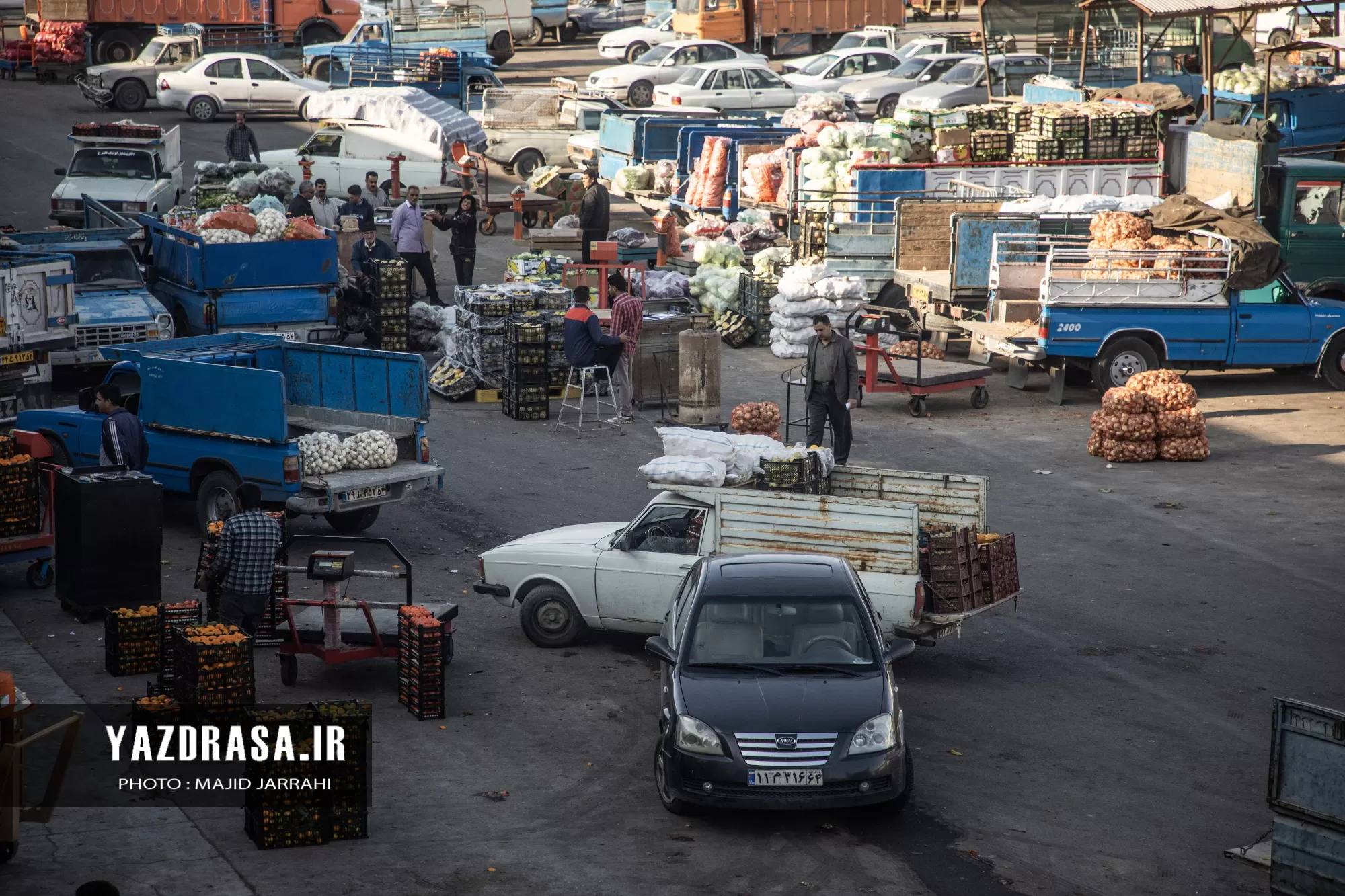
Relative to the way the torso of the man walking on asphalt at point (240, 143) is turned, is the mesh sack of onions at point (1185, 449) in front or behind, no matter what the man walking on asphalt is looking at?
in front

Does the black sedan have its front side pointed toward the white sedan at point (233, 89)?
no

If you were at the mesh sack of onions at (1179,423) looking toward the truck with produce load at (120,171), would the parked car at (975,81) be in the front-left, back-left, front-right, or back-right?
front-right

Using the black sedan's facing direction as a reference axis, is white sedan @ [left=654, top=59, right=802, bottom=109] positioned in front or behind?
behind

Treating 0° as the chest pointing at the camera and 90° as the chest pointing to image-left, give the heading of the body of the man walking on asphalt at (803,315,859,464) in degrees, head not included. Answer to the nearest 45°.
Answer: approximately 45°

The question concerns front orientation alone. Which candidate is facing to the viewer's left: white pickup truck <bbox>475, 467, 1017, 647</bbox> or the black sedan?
the white pickup truck

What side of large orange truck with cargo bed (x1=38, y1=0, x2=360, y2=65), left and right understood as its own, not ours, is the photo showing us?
right

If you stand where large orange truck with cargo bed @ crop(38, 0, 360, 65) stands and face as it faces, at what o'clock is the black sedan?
The black sedan is roughly at 3 o'clock from the large orange truck with cargo bed.

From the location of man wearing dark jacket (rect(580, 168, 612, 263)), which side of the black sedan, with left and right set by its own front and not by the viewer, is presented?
back

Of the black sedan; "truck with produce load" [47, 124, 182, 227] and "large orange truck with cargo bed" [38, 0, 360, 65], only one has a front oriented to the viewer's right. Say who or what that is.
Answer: "large orange truck with cargo bed" [38, 0, 360, 65]

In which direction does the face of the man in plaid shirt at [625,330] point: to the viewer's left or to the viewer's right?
to the viewer's left

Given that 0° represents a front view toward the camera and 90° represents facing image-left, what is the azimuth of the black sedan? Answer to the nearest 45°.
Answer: approximately 0°

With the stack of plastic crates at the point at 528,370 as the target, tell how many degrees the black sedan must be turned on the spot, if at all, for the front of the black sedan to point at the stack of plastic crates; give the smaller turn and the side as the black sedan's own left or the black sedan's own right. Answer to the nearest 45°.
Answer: approximately 180°

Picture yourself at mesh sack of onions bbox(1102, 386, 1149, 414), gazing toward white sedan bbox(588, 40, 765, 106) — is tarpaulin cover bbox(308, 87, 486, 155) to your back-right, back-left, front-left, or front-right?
front-left

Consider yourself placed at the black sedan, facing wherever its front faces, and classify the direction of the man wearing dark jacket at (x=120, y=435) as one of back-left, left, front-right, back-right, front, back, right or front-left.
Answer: back-right

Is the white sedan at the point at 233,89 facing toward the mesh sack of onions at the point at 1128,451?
no

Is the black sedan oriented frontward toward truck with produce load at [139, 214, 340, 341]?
no
